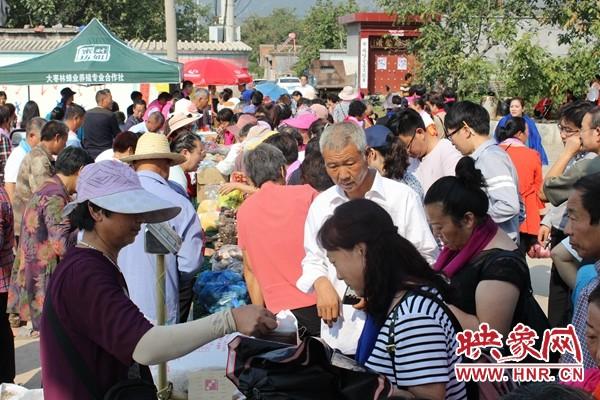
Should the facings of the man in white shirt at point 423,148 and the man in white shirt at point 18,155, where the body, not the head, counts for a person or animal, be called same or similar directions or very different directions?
very different directions

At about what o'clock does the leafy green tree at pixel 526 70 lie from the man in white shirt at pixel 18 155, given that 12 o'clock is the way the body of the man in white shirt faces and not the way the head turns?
The leafy green tree is roughly at 11 o'clock from the man in white shirt.

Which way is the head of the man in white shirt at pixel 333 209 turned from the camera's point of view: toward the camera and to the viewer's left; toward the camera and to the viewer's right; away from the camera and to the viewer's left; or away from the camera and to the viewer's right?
toward the camera and to the viewer's left

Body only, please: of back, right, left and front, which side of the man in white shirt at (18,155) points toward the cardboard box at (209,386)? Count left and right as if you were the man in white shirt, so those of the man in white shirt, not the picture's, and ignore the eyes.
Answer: right

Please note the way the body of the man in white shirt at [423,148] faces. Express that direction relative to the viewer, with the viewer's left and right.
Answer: facing to the left of the viewer

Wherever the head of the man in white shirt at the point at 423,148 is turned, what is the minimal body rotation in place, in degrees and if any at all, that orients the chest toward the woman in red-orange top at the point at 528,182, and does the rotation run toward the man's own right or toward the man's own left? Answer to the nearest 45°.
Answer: approximately 135° to the man's own right

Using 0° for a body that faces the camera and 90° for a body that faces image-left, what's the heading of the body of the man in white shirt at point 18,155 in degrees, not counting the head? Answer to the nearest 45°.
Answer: approximately 270°

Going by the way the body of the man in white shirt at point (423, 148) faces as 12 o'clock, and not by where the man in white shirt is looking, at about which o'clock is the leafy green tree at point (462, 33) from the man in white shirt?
The leafy green tree is roughly at 3 o'clock from the man in white shirt.

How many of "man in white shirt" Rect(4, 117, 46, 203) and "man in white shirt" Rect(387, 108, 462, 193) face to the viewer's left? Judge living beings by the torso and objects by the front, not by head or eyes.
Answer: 1

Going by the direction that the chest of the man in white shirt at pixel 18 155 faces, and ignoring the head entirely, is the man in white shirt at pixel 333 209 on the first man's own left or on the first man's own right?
on the first man's own right

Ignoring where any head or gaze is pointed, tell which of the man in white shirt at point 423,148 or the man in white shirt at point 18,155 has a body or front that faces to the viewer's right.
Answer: the man in white shirt at point 18,155

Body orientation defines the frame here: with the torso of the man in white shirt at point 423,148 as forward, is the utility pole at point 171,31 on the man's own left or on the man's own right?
on the man's own right

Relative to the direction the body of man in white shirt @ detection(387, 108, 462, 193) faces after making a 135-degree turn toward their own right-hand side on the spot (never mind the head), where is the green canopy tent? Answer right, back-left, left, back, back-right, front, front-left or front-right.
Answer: left
